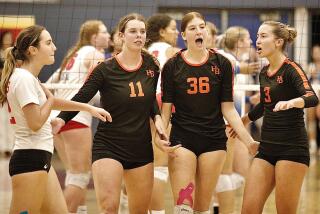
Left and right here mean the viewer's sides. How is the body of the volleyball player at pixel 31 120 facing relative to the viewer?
facing to the right of the viewer

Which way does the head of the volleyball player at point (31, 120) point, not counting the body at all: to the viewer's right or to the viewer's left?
to the viewer's right

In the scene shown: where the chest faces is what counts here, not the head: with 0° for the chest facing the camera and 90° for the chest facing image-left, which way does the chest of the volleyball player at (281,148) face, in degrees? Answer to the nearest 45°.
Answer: approximately 45°

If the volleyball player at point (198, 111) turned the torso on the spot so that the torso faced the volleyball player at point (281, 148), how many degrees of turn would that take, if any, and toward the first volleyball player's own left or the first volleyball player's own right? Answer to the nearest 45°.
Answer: approximately 90° to the first volleyball player's own left

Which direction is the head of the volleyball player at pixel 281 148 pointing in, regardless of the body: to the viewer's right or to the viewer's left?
to the viewer's left

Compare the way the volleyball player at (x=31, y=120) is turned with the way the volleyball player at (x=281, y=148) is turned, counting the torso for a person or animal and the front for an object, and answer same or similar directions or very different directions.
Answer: very different directions

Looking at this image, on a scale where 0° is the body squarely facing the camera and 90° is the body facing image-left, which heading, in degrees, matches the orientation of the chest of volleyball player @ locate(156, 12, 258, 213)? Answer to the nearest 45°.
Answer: approximately 0°

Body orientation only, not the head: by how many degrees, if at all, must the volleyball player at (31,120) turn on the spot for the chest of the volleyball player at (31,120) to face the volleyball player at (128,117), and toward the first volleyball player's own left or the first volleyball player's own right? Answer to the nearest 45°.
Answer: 0° — they already face them

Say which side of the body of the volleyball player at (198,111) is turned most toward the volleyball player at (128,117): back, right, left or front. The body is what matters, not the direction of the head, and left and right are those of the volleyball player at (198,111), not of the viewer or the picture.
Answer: right

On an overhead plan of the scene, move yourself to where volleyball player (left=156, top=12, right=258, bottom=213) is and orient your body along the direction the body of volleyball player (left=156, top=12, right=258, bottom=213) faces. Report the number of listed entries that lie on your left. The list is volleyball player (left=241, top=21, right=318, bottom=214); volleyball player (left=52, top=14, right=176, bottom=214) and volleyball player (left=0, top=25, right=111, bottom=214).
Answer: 1
